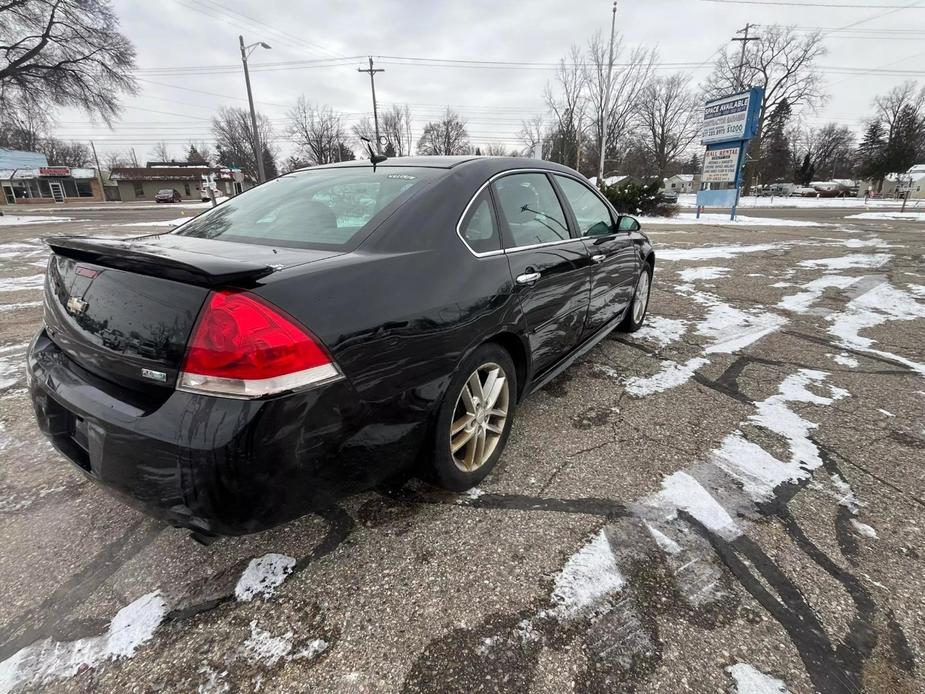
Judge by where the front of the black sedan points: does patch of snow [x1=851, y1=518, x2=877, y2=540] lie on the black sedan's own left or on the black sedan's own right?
on the black sedan's own right

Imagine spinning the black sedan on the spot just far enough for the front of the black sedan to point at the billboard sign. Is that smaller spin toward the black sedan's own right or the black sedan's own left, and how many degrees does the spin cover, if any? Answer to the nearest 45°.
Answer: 0° — it already faces it

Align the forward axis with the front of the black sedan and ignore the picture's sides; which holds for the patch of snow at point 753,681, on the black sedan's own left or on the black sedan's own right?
on the black sedan's own right

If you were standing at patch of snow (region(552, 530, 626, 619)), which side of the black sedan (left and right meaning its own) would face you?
right

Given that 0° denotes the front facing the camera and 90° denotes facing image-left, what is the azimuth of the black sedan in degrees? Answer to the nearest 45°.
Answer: approximately 225°

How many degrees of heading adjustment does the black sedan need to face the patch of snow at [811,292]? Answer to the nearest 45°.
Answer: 0° — it already faces it
